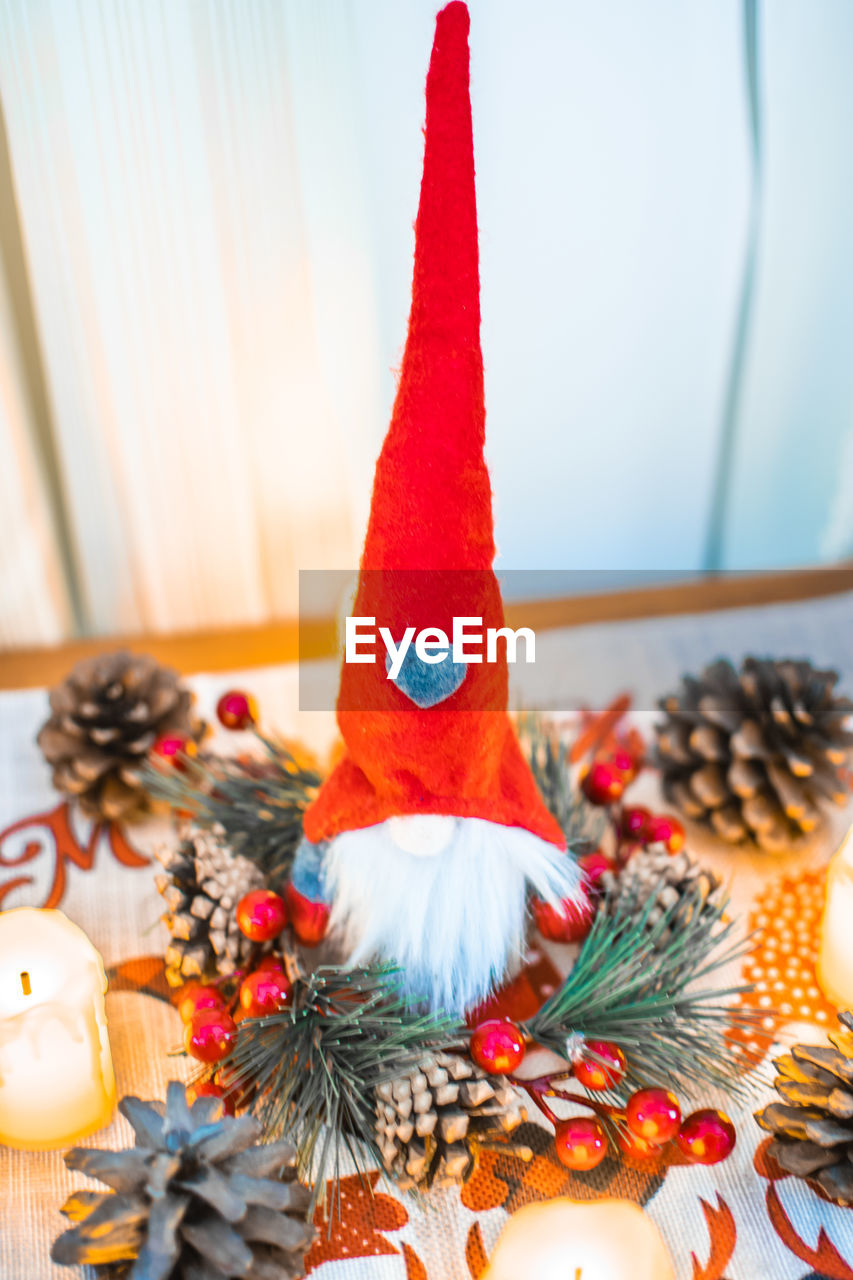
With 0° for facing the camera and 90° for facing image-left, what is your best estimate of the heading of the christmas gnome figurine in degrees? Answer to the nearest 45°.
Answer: approximately 0°
